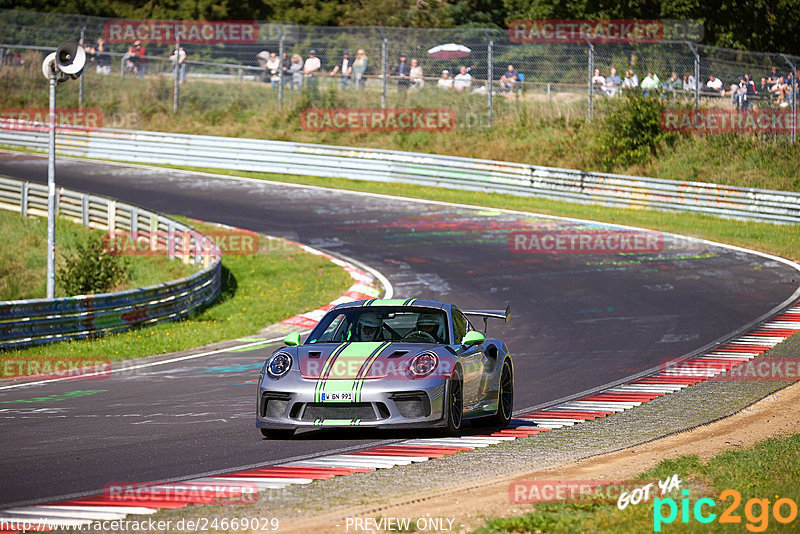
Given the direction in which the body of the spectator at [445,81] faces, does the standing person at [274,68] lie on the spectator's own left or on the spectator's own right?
on the spectator's own right

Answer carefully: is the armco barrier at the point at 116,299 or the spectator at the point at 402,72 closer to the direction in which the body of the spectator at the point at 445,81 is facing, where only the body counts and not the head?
the armco barrier

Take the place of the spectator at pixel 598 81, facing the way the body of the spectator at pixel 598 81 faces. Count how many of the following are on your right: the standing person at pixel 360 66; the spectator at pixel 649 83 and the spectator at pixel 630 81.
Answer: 1

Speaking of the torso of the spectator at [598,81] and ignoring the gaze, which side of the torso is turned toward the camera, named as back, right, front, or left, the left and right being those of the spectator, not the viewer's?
front

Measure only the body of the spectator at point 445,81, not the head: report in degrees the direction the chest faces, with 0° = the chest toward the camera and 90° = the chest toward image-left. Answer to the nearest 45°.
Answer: approximately 0°

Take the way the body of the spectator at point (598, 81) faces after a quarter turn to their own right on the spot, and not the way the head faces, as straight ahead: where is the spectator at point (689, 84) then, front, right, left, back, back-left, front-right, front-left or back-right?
back-left

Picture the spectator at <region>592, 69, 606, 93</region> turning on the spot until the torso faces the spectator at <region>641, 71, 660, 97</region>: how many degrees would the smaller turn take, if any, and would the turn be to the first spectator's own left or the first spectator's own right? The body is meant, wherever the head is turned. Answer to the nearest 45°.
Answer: approximately 90° to the first spectator's own left

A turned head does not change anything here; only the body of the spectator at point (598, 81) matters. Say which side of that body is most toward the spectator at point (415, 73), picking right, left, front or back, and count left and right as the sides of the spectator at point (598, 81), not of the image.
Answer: right

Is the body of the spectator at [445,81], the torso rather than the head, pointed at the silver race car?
yes

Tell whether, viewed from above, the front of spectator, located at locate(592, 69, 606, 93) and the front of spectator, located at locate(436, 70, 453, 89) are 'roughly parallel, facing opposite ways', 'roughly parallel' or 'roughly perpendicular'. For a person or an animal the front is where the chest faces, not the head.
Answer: roughly parallel

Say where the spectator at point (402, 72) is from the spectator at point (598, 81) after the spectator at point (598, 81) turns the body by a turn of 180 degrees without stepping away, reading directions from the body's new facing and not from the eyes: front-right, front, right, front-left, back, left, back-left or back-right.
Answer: left

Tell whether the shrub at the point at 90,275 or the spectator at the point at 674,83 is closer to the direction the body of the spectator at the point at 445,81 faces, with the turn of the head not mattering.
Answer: the shrub

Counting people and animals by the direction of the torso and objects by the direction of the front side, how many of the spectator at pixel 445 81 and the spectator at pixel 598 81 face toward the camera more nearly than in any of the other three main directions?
2

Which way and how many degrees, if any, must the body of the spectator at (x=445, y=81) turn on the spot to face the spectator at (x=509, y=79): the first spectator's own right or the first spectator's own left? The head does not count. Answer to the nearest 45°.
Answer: approximately 90° to the first spectator's own left

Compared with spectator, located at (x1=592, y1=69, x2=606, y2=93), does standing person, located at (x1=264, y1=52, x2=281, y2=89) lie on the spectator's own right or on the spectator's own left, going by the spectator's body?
on the spectator's own right
